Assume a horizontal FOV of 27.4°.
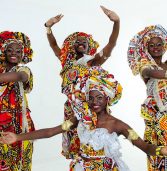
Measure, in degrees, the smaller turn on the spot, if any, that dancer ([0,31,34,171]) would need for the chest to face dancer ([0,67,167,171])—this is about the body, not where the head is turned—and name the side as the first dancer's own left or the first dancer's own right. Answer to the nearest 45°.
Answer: approximately 45° to the first dancer's own left

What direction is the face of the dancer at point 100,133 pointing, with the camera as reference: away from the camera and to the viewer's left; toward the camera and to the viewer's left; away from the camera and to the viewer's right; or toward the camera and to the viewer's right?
toward the camera and to the viewer's left

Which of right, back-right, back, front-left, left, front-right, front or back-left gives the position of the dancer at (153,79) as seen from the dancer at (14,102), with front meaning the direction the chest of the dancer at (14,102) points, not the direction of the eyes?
left

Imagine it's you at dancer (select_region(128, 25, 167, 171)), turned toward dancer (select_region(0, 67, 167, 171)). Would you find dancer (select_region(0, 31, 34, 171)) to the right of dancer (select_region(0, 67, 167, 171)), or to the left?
right

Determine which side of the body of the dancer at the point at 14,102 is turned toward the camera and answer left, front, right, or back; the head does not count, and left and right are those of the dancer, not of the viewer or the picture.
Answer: front
